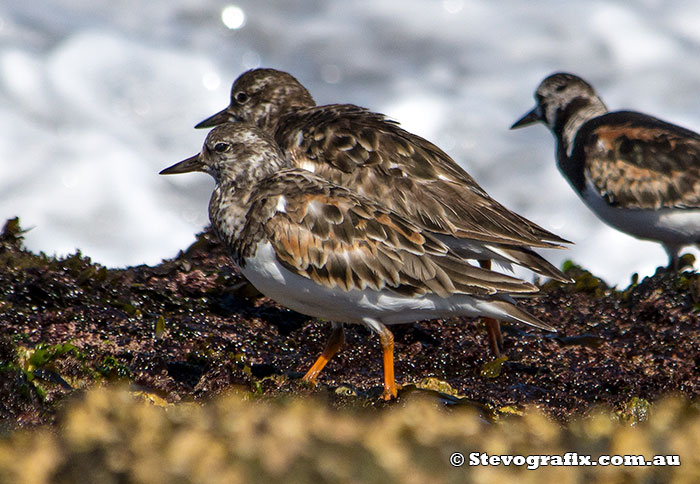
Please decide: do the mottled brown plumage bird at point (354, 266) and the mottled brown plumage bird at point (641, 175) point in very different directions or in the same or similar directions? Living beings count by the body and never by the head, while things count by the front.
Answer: same or similar directions

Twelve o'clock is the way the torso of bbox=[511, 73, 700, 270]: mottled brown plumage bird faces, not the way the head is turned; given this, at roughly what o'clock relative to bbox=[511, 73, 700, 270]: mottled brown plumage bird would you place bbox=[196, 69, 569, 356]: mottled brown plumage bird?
bbox=[196, 69, 569, 356]: mottled brown plumage bird is roughly at 10 o'clock from bbox=[511, 73, 700, 270]: mottled brown plumage bird.

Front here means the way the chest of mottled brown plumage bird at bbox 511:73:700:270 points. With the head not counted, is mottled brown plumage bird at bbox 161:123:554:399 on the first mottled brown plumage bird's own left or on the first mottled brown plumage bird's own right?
on the first mottled brown plumage bird's own left

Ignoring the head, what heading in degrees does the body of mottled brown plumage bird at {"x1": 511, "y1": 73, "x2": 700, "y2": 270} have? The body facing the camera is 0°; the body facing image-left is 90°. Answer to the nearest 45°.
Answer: approximately 90°

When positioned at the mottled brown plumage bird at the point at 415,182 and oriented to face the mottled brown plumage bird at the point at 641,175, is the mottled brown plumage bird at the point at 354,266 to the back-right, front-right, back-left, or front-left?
back-right

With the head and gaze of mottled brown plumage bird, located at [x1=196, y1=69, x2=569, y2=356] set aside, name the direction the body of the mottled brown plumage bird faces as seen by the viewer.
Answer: to the viewer's left

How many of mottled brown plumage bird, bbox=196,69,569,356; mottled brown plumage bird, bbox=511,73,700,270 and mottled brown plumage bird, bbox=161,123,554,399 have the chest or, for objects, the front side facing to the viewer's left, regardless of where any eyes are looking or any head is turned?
3

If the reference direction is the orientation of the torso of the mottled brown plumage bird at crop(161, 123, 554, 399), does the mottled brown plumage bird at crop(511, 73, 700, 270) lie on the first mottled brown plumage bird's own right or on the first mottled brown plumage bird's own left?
on the first mottled brown plumage bird's own right

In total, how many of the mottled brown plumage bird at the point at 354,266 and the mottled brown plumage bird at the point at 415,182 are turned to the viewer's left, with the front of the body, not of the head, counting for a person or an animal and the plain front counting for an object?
2

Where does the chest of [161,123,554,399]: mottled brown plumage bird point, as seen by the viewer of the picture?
to the viewer's left

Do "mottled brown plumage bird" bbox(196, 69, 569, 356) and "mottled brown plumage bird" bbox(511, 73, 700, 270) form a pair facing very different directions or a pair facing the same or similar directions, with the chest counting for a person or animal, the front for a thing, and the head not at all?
same or similar directions
